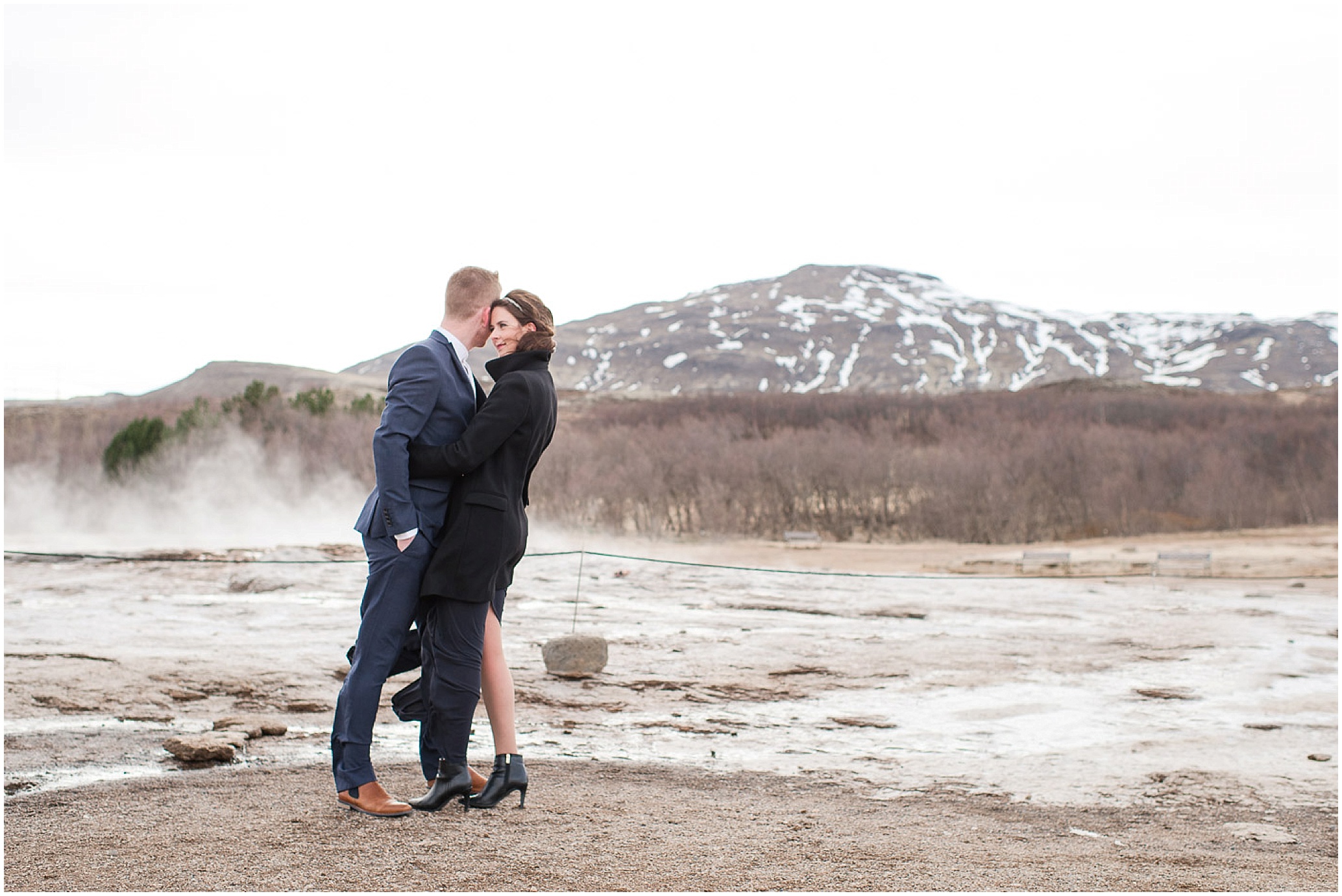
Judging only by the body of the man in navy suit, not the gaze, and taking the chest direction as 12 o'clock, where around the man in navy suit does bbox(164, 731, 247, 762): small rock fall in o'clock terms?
The small rock is roughly at 8 o'clock from the man in navy suit.

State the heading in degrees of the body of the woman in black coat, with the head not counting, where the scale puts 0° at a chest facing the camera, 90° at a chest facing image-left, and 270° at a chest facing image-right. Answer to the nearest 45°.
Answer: approximately 90°

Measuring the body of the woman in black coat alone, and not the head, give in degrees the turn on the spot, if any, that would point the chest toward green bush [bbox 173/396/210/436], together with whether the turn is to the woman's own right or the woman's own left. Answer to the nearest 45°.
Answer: approximately 90° to the woman's own right

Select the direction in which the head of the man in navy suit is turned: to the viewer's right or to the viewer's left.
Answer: to the viewer's right

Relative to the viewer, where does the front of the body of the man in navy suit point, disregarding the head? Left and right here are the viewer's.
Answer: facing to the right of the viewer

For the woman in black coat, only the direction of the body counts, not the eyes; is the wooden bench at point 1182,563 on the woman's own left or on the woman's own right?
on the woman's own right

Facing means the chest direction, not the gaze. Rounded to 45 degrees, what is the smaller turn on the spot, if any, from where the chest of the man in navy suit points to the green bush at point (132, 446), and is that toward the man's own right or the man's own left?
approximately 90° to the man's own left

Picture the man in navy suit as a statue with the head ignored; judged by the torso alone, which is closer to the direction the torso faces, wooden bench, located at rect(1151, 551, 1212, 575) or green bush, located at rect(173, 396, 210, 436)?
the wooden bench

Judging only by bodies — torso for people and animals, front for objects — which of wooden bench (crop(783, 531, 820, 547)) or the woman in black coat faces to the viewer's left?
the woman in black coat

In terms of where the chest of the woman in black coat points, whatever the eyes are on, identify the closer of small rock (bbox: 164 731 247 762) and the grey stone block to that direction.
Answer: the small rock

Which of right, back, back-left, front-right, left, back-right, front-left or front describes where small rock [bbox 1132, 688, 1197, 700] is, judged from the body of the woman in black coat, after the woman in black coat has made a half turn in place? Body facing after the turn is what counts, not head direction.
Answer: front-left
